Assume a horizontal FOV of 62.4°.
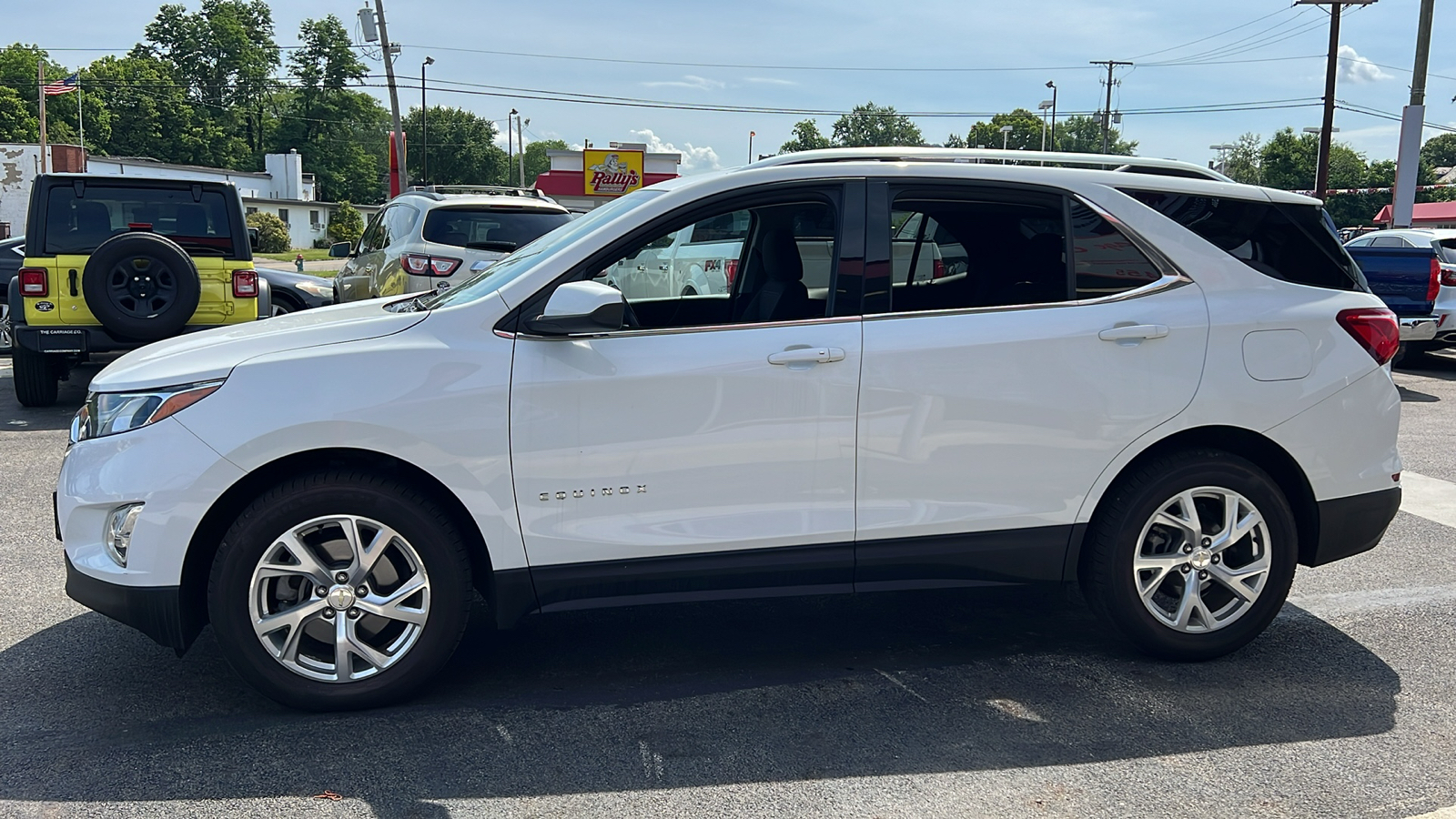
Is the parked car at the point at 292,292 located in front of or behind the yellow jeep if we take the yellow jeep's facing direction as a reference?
in front

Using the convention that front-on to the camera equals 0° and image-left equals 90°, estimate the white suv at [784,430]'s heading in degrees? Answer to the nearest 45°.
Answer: approximately 90°

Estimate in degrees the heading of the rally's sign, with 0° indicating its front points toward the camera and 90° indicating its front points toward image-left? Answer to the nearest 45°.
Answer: approximately 0°

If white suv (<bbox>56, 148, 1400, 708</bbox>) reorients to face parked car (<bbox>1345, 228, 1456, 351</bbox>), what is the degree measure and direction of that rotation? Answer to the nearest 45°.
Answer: approximately 135° to its right

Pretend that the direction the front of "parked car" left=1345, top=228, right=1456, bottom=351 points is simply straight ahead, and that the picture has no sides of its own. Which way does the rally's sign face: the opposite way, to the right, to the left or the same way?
the opposite way

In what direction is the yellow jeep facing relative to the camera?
away from the camera

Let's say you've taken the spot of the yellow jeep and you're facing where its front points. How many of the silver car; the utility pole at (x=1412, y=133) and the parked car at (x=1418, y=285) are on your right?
3

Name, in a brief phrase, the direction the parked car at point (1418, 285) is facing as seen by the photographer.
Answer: facing away from the viewer and to the left of the viewer

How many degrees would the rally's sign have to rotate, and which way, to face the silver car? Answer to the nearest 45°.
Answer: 0° — it already faces it

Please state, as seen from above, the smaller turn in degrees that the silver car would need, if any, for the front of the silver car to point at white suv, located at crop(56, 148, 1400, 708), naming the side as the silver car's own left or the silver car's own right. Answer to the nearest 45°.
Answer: approximately 135° to the silver car's own left

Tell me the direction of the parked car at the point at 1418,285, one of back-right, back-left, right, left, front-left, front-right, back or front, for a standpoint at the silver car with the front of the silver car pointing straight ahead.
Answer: back-right

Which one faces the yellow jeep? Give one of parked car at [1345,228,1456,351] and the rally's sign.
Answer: the rally's sign

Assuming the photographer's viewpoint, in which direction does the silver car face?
facing away from the viewer and to the left of the viewer

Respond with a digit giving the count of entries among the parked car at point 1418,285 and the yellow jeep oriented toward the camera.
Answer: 0

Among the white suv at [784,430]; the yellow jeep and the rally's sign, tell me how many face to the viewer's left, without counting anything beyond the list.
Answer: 1

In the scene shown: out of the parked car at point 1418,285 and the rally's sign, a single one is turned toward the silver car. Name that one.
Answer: the rally's sign

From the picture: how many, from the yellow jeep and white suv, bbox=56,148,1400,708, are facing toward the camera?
0

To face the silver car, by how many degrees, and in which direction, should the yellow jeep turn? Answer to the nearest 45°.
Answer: approximately 90° to its right

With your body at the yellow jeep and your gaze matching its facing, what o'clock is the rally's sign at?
The rally's sign is roughly at 1 o'clock from the yellow jeep.
